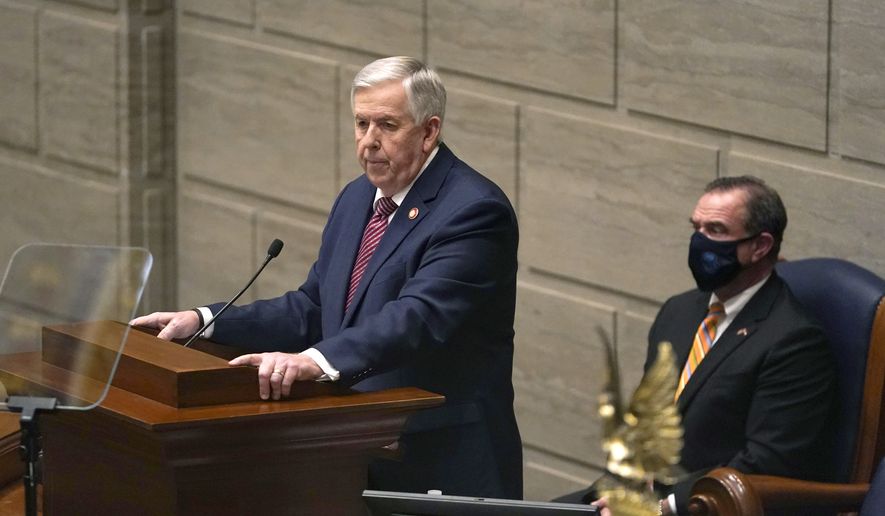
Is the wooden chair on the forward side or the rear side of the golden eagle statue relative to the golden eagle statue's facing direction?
on the rear side

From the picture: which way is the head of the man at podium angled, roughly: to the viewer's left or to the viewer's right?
to the viewer's left

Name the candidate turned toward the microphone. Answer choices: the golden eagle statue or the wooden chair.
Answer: the wooden chair

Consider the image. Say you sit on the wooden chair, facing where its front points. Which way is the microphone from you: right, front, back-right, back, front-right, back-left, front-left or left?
front

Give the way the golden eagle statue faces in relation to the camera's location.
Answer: facing the viewer and to the left of the viewer

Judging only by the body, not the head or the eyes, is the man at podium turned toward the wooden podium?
yes

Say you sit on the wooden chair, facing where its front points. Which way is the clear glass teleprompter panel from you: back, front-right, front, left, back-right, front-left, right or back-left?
front

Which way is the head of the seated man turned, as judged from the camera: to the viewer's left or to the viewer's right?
to the viewer's left

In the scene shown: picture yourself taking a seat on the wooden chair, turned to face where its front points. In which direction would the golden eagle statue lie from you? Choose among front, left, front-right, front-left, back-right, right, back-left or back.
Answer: front-left

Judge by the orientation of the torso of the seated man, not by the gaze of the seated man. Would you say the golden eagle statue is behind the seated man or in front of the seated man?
in front

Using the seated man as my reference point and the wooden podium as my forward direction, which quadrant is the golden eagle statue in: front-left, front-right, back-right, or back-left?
front-left
